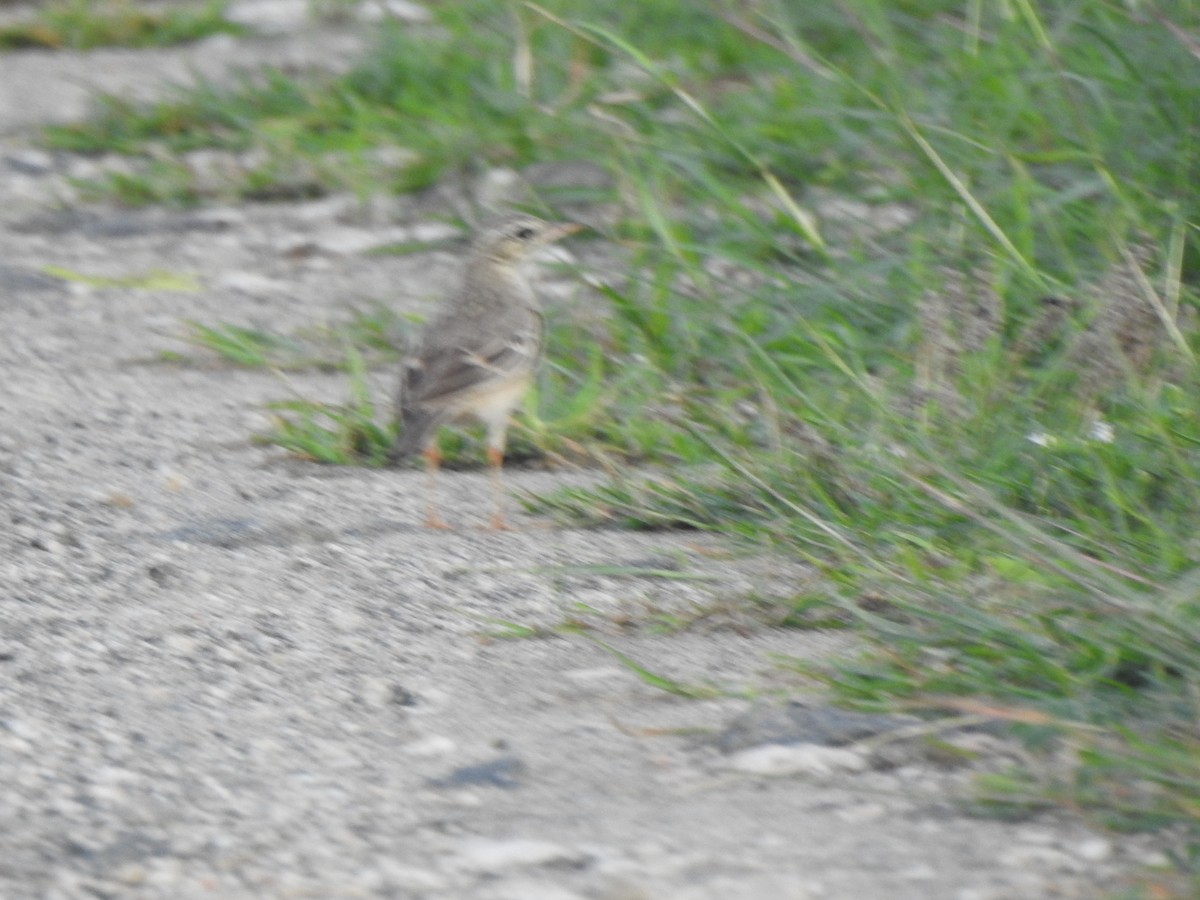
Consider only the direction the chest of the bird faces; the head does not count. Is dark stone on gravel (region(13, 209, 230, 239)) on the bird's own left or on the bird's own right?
on the bird's own left

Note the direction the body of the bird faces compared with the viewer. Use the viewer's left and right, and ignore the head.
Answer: facing to the right of the viewer

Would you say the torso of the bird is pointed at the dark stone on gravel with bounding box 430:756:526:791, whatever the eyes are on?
no

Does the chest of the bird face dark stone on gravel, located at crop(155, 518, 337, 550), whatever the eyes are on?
no

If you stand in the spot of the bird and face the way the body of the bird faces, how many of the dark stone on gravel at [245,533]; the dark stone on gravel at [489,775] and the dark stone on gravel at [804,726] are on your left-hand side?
0

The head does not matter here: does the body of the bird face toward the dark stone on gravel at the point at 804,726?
no
